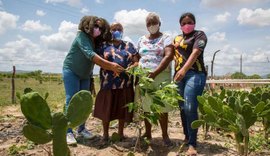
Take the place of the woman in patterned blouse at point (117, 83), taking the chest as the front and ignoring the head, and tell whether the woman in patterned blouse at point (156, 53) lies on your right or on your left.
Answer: on your left

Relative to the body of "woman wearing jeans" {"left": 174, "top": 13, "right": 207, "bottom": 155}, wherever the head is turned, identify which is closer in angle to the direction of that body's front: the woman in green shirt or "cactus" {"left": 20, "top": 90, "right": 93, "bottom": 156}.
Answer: the cactus

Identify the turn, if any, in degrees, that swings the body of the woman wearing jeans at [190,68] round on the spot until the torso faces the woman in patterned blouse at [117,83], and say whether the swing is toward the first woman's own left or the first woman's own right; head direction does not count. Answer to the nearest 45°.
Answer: approximately 45° to the first woman's own right

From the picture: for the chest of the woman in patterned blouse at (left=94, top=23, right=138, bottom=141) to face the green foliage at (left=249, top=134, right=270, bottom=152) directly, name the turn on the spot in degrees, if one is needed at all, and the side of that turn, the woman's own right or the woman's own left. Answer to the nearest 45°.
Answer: approximately 90° to the woman's own left

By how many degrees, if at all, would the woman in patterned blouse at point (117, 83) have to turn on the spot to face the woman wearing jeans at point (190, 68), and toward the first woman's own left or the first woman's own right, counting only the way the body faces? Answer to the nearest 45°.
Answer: approximately 45° to the first woman's own left

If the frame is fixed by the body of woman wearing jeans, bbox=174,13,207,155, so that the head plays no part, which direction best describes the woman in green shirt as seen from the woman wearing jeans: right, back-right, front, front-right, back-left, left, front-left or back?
front-right

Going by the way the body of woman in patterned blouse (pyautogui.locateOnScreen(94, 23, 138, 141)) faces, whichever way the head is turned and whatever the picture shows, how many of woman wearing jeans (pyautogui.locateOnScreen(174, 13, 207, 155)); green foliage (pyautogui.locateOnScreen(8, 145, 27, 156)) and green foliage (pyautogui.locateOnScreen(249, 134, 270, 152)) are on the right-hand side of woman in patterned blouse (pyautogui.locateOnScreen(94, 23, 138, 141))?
1

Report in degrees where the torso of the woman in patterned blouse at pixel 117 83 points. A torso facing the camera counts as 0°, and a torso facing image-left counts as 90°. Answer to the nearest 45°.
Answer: approximately 0°
